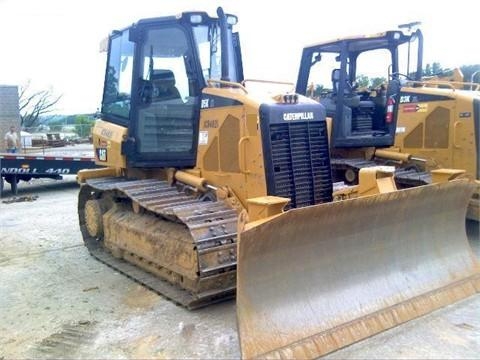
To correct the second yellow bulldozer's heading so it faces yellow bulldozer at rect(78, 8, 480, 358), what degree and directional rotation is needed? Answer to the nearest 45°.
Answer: approximately 45° to its right

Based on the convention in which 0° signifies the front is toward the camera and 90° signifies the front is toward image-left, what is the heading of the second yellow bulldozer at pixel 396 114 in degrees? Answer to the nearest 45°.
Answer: approximately 315°

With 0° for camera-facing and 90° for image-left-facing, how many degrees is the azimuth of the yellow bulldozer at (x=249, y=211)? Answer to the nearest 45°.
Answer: approximately 315°

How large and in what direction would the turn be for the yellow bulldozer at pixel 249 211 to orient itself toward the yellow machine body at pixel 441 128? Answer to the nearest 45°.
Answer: approximately 90° to its left
